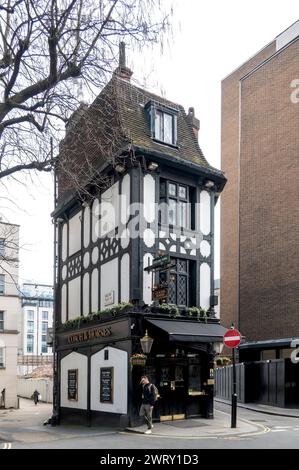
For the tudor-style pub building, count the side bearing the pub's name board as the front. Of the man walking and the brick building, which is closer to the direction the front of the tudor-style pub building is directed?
the man walking

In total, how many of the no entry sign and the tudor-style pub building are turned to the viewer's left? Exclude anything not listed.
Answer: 0

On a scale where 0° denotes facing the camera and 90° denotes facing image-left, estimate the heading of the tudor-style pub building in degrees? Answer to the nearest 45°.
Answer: approximately 315°

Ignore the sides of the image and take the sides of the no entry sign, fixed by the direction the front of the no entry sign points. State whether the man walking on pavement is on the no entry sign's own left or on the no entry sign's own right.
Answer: on the no entry sign's own right

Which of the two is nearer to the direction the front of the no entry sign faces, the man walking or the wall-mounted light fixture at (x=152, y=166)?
the man walking

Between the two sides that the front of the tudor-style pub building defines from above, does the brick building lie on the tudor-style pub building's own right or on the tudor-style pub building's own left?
on the tudor-style pub building's own left

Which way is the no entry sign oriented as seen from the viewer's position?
toward the camera

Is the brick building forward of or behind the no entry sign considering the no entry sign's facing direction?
behind
